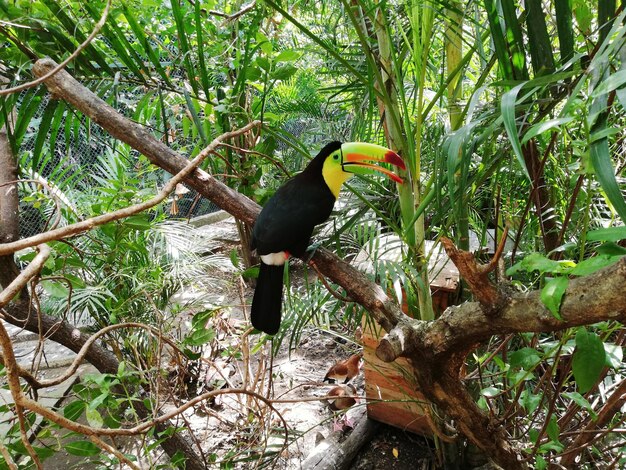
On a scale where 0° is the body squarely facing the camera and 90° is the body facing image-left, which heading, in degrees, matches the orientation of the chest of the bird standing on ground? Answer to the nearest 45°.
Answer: approximately 270°
